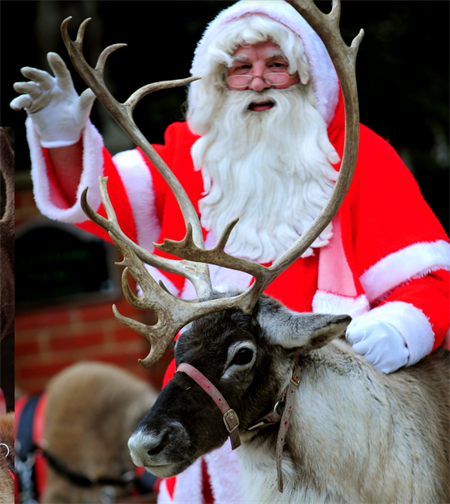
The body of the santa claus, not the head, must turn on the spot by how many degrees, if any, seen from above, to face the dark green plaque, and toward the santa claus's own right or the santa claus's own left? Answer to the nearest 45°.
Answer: approximately 135° to the santa claus's own right

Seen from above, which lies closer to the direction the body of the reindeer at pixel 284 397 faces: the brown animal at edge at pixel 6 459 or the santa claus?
the brown animal at edge

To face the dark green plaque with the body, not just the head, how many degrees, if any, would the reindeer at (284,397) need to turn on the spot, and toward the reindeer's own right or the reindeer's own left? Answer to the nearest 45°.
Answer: approximately 90° to the reindeer's own right

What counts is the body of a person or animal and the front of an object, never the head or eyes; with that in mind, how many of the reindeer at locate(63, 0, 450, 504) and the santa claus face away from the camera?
0

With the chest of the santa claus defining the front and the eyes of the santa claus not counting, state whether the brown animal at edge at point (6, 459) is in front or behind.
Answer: in front

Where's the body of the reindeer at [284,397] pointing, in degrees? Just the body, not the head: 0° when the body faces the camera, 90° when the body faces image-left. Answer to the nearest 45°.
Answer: approximately 45°

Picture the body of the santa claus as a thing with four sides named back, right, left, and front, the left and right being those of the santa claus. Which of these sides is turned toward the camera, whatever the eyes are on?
front

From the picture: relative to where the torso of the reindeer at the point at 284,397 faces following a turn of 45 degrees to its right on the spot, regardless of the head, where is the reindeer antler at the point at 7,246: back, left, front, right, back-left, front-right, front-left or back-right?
front

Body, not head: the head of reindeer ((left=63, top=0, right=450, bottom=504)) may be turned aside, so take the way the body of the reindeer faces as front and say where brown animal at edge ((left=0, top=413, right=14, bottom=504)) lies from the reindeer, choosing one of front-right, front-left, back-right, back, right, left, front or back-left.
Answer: front
